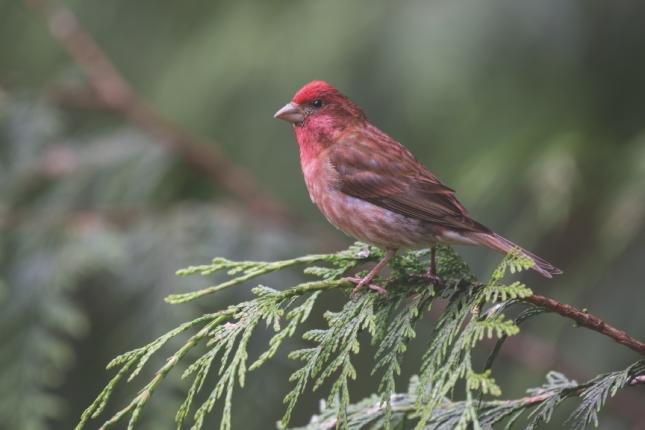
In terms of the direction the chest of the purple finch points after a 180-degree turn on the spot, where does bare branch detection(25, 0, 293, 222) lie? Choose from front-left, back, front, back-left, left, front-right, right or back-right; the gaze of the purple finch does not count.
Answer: back-left

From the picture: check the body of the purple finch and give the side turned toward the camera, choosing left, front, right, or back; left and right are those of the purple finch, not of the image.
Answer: left
